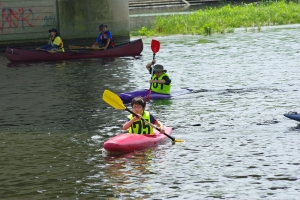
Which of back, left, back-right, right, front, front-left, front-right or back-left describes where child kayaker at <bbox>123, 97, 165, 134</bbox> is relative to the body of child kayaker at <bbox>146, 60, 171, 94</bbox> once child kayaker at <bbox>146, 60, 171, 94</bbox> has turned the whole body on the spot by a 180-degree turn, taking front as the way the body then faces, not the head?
back-right

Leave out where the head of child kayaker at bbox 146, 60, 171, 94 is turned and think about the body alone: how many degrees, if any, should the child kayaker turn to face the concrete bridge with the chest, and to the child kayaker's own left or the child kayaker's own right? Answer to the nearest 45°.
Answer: approximately 135° to the child kayaker's own right

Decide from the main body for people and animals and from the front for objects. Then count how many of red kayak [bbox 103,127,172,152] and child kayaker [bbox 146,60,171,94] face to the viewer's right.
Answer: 0

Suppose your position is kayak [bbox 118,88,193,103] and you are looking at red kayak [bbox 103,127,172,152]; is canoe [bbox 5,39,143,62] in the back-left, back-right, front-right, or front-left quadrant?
back-right

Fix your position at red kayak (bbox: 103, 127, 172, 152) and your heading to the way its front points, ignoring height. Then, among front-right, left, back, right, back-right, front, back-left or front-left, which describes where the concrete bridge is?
back-right

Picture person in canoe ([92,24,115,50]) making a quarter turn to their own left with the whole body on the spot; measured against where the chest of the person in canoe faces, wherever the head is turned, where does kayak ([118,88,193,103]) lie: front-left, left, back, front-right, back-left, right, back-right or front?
front-right

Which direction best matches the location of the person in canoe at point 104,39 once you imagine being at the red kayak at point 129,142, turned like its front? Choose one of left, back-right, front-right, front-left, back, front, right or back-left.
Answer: back-right

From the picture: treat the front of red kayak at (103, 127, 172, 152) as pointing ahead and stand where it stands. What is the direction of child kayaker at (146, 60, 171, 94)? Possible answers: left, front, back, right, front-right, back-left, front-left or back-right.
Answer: back-right

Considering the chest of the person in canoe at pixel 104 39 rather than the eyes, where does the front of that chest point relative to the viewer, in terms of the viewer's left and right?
facing the viewer and to the left of the viewer

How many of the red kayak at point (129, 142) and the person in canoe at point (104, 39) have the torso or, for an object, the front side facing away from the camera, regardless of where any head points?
0
